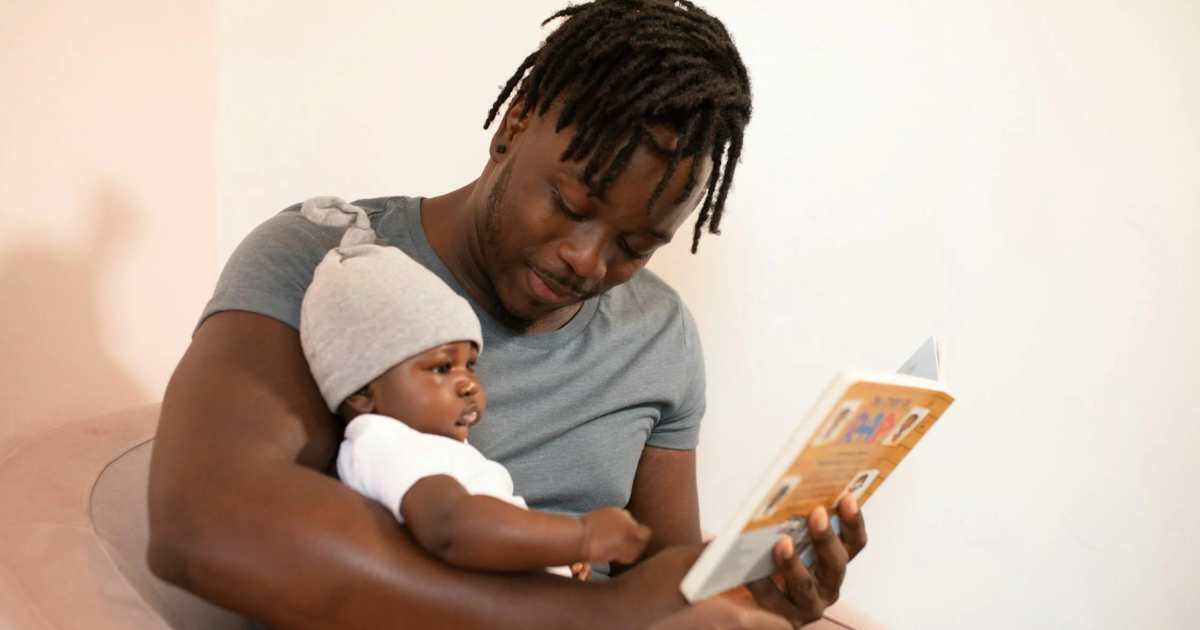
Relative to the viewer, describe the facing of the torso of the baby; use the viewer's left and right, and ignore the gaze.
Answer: facing to the right of the viewer

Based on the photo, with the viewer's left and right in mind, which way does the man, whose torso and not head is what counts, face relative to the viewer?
facing the viewer and to the right of the viewer

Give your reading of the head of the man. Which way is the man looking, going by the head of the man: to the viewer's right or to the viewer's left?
to the viewer's right
